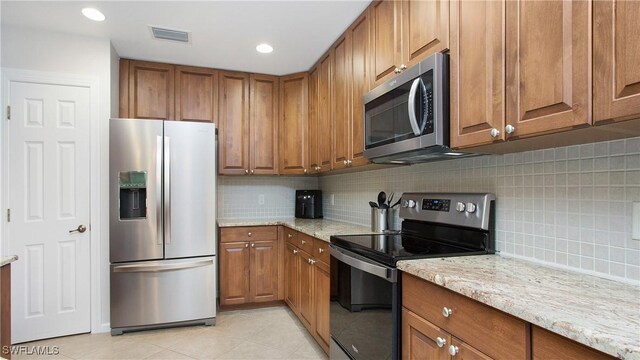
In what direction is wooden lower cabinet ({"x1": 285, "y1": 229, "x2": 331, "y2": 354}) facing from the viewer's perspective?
to the viewer's left

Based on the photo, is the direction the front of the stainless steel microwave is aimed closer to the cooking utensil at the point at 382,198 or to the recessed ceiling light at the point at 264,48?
the recessed ceiling light

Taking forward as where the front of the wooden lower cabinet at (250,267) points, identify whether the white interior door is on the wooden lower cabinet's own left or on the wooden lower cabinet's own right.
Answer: on the wooden lower cabinet's own right

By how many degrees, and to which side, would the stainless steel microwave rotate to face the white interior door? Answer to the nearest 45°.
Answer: approximately 45° to its right

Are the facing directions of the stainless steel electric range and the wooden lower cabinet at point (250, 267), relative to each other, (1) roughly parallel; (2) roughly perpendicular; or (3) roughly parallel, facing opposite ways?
roughly perpendicular

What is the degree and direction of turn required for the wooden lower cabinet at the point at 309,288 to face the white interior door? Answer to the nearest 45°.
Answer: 0° — it already faces it

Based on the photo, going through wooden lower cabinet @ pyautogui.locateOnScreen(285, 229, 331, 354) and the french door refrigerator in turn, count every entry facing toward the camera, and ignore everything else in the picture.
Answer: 1
